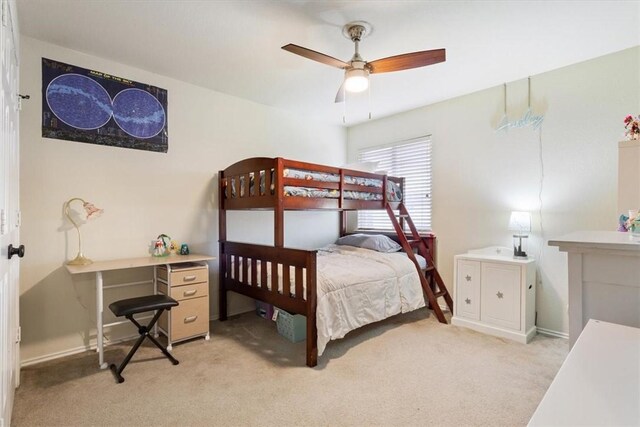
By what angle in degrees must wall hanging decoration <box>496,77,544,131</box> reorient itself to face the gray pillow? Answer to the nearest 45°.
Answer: approximately 45° to its right

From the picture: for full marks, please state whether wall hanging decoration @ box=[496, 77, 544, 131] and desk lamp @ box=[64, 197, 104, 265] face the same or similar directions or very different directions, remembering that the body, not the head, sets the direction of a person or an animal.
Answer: very different directions

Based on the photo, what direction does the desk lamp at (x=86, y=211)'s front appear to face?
to the viewer's right

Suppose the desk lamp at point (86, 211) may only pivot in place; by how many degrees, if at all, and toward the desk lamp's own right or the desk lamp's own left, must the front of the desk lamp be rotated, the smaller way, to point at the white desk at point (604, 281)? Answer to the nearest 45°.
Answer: approximately 45° to the desk lamp's own right

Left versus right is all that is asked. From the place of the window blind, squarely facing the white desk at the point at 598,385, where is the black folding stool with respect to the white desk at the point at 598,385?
right
